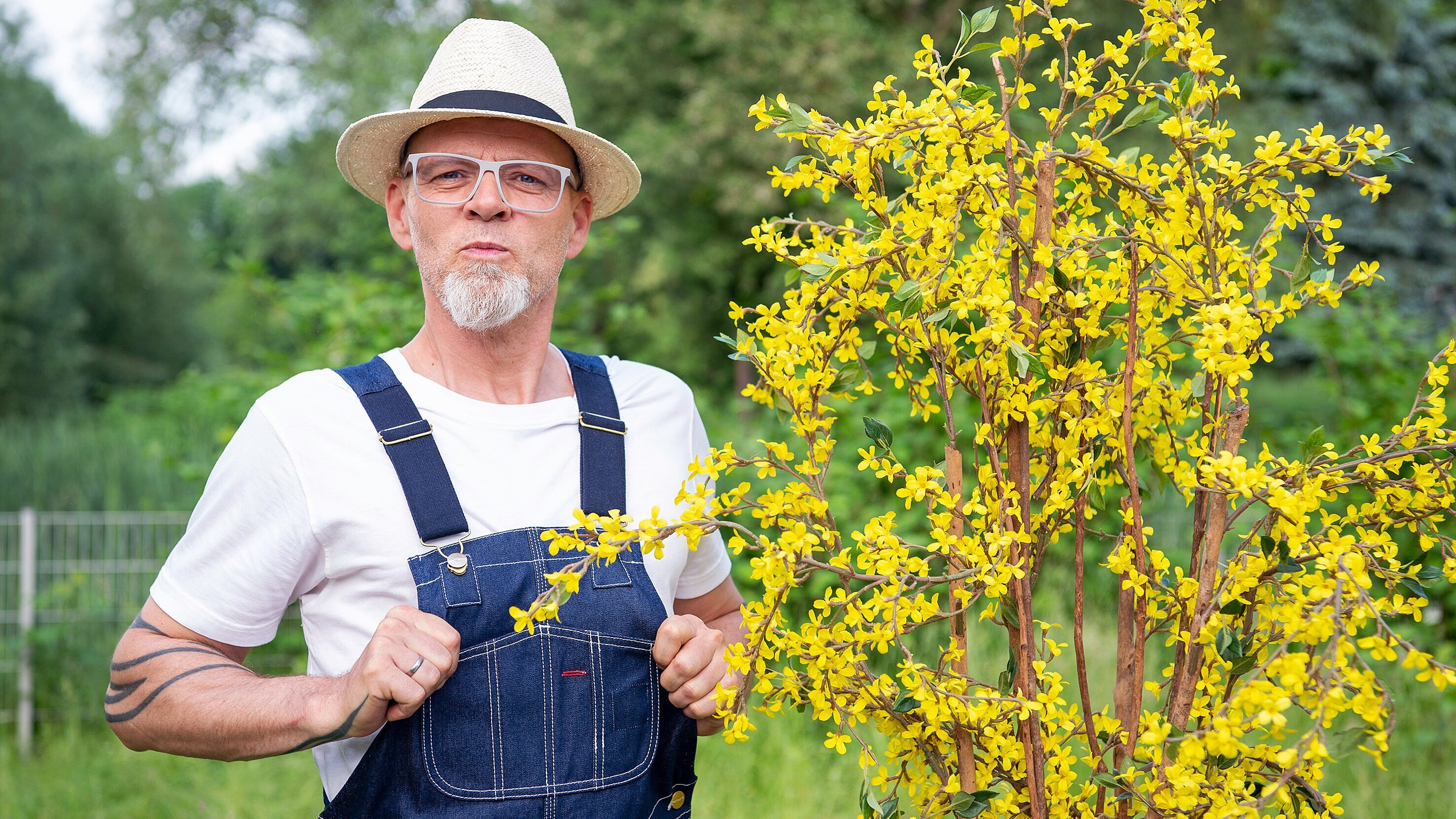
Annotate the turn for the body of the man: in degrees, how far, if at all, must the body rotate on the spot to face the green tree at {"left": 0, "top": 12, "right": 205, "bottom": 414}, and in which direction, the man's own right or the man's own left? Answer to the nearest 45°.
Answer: approximately 135° to the man's own left

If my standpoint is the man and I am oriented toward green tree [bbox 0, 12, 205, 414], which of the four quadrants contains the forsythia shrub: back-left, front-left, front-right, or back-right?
back-right

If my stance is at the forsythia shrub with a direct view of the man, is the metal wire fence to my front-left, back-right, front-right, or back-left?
front-right

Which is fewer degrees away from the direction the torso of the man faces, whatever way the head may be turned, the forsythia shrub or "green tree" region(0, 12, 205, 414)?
the forsythia shrub

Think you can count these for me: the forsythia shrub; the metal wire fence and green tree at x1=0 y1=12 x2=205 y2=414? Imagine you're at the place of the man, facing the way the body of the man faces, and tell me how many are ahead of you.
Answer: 1

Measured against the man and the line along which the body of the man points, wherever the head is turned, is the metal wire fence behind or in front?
behind

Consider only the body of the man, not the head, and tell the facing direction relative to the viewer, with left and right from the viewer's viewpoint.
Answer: facing the viewer and to the right of the viewer

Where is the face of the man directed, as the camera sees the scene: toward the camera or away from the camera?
toward the camera

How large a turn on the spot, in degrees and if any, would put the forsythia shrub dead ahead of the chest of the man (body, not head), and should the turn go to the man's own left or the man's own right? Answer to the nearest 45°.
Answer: approximately 90° to the man's own left

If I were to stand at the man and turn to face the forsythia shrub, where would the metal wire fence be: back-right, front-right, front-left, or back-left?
back-left
